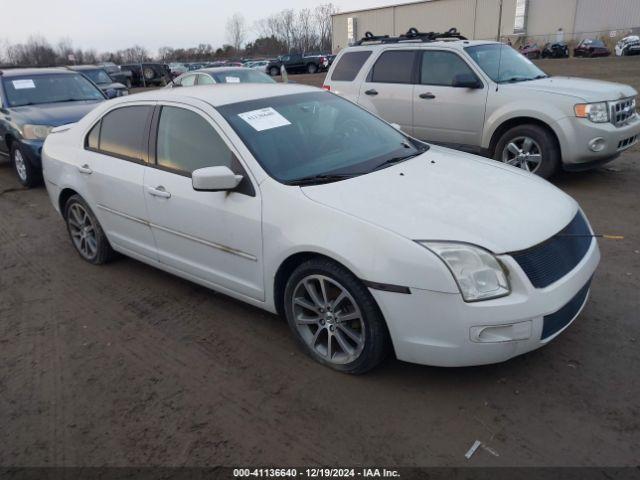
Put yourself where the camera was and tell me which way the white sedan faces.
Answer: facing the viewer and to the right of the viewer

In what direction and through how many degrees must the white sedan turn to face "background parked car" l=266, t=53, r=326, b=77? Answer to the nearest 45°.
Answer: approximately 135° to its left

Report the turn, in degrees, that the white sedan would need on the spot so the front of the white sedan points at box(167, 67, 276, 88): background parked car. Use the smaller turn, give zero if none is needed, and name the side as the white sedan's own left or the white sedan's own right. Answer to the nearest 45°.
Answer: approximately 135° to the white sedan's own left

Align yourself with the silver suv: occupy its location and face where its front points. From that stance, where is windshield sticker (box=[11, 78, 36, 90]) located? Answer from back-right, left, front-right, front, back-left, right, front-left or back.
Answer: back-right

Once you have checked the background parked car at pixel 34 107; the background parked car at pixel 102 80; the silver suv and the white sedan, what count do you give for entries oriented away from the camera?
0

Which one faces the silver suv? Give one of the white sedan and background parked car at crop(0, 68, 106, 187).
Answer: the background parked car

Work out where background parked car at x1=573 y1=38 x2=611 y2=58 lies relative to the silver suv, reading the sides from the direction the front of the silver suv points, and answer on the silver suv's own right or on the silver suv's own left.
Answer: on the silver suv's own left

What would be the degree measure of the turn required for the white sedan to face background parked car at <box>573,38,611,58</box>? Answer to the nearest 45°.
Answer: approximately 90° to its left

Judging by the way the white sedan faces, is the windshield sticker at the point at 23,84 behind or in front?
behind

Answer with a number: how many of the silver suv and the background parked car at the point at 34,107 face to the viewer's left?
0

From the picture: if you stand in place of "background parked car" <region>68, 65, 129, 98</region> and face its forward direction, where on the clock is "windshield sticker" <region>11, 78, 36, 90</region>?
The windshield sticker is roughly at 2 o'clock from the background parked car.

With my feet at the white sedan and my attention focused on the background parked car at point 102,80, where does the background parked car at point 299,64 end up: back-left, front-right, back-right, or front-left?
front-right

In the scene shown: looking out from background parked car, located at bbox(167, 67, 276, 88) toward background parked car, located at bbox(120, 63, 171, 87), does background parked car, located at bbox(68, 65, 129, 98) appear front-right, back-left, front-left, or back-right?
front-left

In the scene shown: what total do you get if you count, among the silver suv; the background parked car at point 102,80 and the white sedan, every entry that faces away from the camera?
0
